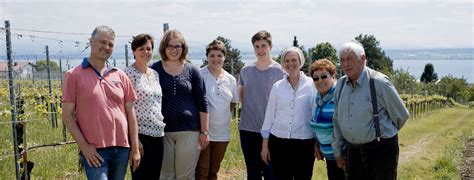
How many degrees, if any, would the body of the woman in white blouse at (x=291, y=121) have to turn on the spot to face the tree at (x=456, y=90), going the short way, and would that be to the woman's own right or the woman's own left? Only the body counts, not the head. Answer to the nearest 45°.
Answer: approximately 180°

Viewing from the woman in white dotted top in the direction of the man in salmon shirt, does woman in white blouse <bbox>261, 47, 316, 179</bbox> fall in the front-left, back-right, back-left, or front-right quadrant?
back-left

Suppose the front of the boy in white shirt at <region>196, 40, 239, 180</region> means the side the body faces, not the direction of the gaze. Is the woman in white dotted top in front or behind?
in front

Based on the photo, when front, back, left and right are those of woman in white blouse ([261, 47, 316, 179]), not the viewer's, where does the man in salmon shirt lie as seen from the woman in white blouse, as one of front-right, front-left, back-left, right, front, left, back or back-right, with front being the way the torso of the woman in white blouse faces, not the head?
front-right

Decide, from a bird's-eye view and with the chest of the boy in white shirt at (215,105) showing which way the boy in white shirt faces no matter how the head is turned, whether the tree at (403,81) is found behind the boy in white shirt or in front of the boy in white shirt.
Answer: behind

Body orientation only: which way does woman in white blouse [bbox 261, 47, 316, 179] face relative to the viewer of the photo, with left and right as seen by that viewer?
facing the viewer

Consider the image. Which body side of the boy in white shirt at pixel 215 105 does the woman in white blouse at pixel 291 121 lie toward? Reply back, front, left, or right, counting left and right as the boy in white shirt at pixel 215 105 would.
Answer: left

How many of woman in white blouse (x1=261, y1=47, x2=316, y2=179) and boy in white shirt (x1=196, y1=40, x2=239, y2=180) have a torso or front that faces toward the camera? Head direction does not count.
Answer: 2

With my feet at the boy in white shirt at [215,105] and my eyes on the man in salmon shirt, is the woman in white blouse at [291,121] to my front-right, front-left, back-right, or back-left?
back-left

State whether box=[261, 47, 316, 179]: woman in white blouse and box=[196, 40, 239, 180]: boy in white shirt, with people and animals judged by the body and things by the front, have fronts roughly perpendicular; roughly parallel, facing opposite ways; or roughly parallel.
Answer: roughly parallel

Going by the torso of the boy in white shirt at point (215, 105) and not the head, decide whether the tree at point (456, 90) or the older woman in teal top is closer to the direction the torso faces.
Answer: the older woman in teal top

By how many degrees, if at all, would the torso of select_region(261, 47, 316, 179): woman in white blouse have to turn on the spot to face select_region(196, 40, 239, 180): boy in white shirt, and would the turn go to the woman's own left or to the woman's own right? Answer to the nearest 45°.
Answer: approximately 90° to the woman's own right

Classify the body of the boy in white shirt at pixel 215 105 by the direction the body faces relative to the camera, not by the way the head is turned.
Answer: toward the camera
